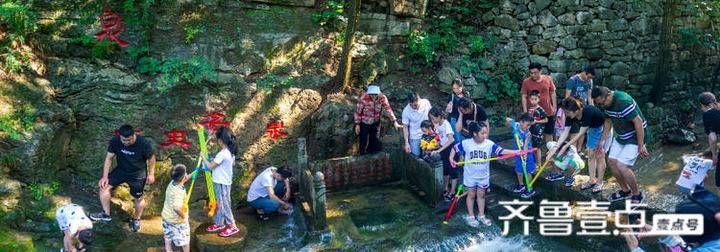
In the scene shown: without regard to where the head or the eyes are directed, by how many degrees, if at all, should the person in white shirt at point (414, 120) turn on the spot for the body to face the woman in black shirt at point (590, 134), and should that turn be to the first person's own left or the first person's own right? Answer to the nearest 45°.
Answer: approximately 90° to the first person's own left

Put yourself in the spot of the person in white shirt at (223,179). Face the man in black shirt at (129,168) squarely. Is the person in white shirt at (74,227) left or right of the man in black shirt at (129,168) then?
left

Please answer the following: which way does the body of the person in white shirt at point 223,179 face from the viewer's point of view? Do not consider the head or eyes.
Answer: to the viewer's left

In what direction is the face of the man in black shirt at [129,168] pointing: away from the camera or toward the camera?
toward the camera

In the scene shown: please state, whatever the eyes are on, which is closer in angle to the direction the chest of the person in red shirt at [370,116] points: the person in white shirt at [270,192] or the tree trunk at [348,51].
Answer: the person in white shirt

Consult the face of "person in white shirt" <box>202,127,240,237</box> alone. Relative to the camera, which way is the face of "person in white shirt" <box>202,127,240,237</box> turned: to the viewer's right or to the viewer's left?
to the viewer's left

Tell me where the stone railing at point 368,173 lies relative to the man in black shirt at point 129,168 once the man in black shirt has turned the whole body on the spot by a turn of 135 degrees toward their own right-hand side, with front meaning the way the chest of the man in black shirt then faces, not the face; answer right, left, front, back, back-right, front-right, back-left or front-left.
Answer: back-right

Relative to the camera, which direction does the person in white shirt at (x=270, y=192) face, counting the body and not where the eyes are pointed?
to the viewer's right

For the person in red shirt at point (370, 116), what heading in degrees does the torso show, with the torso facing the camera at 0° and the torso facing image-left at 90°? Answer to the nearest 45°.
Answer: approximately 0°

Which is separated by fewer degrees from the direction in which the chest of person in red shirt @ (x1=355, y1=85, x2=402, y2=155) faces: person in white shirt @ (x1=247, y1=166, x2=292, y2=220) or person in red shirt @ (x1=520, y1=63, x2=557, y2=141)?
the person in white shirt

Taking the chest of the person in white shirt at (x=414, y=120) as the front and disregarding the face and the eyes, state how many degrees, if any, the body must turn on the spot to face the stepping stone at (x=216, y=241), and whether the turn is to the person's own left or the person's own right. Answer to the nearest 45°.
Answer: approximately 45° to the person's own right

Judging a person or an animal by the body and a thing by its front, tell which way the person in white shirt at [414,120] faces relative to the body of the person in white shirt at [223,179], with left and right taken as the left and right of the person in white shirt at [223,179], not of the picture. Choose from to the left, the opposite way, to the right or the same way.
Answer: to the left

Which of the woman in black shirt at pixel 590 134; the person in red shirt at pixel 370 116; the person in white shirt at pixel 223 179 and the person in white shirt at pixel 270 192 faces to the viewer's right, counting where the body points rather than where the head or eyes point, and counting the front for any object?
the person in white shirt at pixel 270 192

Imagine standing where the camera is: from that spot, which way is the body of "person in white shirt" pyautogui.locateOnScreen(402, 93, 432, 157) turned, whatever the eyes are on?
toward the camera

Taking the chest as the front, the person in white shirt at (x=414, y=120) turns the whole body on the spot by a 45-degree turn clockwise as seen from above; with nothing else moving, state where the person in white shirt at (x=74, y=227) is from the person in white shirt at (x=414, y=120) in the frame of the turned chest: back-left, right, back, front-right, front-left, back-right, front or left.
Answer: front

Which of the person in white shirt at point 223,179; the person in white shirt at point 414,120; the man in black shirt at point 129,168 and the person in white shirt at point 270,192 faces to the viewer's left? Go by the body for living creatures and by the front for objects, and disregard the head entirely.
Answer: the person in white shirt at point 223,179

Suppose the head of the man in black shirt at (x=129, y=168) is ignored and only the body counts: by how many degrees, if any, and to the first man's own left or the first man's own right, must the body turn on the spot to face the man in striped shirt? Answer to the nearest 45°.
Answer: approximately 45° to the first man's own left

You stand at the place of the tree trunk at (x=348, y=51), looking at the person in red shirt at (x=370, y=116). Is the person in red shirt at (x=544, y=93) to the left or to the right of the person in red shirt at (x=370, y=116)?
left

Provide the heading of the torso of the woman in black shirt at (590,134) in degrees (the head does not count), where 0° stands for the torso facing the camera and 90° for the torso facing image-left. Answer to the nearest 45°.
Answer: approximately 45°

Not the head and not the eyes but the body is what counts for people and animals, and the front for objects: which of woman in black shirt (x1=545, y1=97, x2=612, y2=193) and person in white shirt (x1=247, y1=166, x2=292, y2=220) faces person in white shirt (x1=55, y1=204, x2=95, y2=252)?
the woman in black shirt

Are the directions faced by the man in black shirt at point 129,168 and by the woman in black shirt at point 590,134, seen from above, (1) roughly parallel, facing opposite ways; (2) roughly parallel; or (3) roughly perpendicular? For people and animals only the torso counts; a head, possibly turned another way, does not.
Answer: roughly perpendicular
